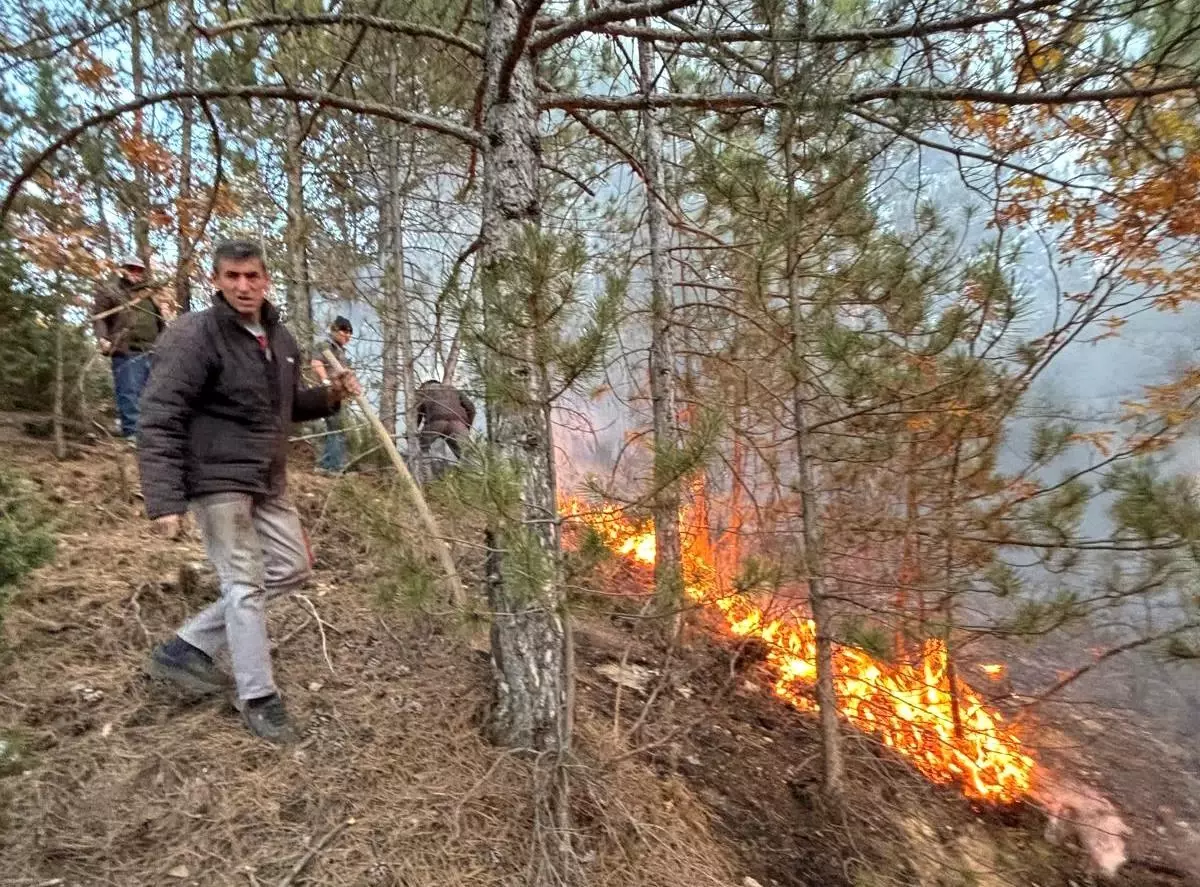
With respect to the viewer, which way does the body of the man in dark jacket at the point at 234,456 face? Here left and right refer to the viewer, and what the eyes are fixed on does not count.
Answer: facing the viewer and to the right of the viewer

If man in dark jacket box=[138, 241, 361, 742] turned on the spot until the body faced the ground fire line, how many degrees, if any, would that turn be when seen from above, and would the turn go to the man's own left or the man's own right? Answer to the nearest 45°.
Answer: approximately 45° to the man's own left

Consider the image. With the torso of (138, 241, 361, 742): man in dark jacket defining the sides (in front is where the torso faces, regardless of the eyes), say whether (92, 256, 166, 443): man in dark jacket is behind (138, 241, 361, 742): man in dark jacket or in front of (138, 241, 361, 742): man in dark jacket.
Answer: behind

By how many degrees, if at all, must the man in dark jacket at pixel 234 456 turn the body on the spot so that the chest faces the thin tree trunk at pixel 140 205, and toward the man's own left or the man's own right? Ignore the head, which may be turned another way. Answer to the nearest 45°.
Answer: approximately 135° to the man's own left

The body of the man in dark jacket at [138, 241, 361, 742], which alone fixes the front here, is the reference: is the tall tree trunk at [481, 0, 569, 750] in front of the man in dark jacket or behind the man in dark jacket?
in front

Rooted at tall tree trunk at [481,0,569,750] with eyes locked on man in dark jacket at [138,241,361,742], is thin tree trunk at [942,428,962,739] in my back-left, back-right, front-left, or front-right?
back-right

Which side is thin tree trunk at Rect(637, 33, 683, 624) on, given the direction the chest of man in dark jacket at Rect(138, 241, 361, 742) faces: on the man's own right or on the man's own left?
on the man's own left
